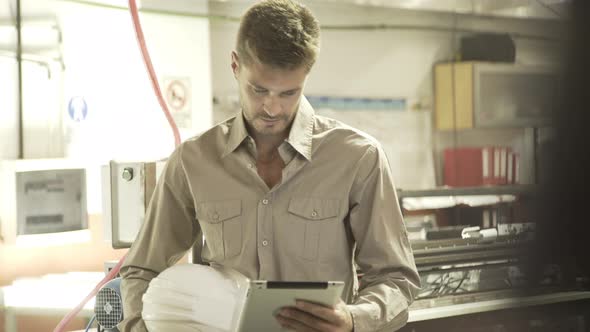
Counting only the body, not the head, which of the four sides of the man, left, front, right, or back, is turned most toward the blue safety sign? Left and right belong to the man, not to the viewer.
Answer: back

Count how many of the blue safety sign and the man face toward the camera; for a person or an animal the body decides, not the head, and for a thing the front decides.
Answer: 2

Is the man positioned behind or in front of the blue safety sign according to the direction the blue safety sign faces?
in front

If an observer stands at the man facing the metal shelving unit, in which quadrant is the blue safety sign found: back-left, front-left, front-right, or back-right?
front-left

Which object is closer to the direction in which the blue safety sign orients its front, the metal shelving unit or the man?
the man

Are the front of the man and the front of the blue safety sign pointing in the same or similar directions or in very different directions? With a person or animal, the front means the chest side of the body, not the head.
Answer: same or similar directions

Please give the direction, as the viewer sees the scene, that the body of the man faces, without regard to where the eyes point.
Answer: toward the camera

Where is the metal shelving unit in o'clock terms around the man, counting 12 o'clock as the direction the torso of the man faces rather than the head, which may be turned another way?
The metal shelving unit is roughly at 7 o'clock from the man.

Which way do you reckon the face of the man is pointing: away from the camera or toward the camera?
toward the camera

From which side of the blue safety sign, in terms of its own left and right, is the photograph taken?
front
